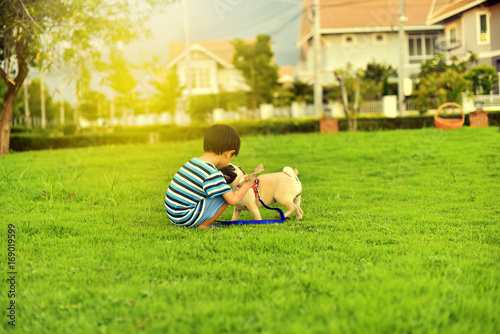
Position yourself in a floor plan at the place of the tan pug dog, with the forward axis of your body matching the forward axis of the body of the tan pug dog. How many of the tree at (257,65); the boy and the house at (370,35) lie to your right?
2

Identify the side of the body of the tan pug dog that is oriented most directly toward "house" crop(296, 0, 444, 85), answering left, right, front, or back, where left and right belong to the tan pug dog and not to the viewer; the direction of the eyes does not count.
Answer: right

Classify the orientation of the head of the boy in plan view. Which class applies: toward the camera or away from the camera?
away from the camera

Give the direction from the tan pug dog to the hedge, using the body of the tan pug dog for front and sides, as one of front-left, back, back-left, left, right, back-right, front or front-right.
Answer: right

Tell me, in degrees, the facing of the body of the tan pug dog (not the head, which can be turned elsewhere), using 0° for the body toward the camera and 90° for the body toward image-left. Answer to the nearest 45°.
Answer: approximately 90°

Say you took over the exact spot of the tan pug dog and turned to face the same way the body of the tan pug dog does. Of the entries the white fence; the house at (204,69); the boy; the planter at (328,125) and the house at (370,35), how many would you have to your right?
4

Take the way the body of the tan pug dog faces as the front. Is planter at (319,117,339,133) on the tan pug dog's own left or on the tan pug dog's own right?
on the tan pug dog's own right

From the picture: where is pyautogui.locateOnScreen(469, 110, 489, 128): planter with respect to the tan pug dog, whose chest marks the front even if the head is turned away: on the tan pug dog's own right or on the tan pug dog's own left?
on the tan pug dog's own right

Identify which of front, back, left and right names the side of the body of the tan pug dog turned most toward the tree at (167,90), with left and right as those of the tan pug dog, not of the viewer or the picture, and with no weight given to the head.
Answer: right

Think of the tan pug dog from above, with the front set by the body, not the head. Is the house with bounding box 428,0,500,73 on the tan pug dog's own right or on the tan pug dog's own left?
on the tan pug dog's own right

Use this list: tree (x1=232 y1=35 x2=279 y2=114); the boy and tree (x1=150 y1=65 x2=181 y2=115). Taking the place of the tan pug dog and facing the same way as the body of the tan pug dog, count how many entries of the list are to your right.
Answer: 2

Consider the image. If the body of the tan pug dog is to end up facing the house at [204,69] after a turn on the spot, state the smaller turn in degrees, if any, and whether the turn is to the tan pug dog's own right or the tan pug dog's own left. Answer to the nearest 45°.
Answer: approximately 90° to the tan pug dog's own right
